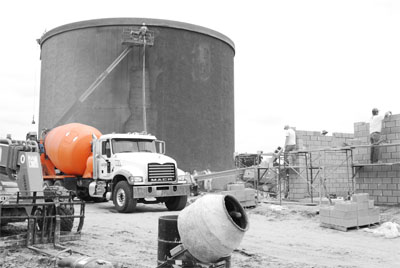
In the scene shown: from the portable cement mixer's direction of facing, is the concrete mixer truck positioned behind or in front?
behind

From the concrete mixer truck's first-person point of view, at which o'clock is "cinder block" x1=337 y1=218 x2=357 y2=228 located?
The cinder block is roughly at 12 o'clock from the concrete mixer truck.

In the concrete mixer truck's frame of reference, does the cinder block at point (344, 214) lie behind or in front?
in front

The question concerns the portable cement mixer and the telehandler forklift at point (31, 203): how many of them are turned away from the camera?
0

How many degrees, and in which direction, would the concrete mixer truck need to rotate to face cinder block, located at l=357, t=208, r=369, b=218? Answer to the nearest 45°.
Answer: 0° — it already faces it

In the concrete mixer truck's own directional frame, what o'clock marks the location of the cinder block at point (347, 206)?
The cinder block is roughly at 12 o'clock from the concrete mixer truck.
